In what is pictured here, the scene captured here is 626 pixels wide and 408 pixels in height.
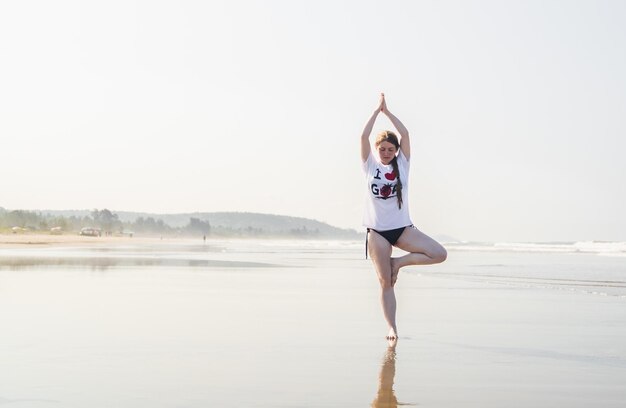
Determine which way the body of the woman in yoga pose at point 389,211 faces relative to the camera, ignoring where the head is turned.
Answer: toward the camera

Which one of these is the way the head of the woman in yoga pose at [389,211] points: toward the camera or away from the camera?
toward the camera
